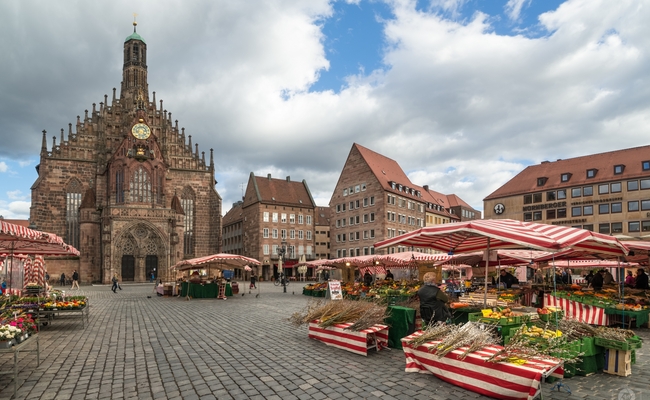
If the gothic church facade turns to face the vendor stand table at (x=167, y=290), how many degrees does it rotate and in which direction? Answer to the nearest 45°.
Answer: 0° — it already faces it

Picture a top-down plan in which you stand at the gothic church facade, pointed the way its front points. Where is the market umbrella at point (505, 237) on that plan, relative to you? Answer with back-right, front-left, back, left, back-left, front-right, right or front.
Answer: front

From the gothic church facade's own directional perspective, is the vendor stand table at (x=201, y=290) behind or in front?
in front

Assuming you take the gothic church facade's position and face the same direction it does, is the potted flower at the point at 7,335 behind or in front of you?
in front

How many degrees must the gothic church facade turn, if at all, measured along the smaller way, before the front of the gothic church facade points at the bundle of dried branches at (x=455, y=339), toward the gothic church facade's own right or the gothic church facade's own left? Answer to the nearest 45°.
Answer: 0° — it already faces it

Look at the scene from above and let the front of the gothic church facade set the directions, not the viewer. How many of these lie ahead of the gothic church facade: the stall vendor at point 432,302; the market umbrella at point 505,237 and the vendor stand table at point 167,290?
3

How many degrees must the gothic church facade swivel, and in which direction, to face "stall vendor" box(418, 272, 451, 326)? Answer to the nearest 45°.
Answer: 0° — it already faces them

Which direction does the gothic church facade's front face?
toward the camera

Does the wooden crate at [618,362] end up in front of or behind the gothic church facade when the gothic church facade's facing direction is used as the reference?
in front

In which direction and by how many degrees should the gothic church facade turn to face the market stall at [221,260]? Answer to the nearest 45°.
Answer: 0° — it already faces it

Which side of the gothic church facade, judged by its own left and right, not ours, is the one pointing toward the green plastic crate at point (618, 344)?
front

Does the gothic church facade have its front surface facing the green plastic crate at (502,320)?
yes
